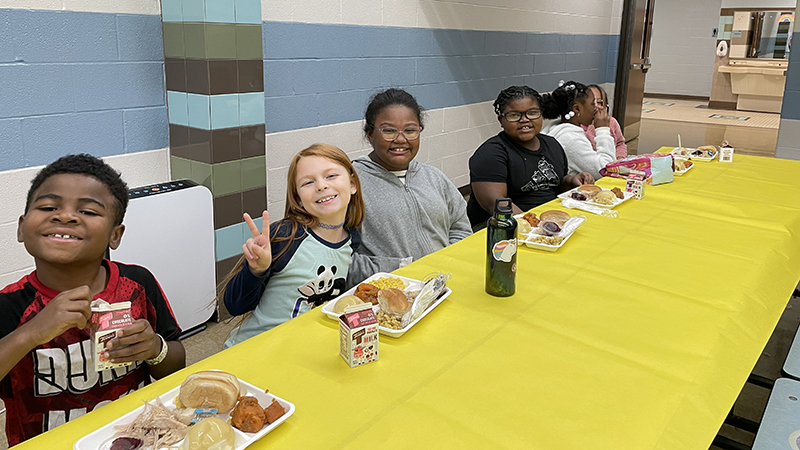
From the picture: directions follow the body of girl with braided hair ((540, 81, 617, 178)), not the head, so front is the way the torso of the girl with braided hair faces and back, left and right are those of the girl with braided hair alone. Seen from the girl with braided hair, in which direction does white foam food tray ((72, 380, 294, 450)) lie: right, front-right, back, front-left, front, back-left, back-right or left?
right

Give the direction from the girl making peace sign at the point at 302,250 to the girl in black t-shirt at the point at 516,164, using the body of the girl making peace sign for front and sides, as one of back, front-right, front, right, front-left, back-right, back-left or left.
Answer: left

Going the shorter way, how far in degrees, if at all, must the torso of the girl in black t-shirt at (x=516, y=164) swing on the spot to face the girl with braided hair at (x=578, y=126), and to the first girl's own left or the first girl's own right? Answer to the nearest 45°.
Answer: approximately 135° to the first girl's own left

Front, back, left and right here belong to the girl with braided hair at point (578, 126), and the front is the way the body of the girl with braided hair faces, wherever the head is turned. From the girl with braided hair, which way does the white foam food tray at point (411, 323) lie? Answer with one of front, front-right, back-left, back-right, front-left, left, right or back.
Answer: right

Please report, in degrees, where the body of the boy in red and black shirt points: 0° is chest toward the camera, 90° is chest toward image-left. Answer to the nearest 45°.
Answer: approximately 0°
